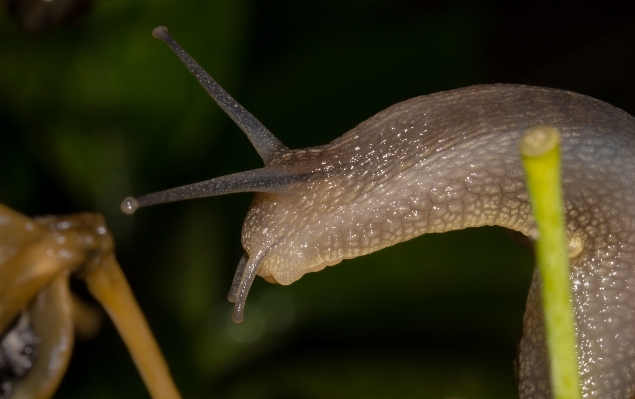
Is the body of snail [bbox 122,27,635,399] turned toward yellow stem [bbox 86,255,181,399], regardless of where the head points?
yes

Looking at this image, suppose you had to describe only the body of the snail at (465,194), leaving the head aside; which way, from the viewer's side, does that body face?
to the viewer's left
